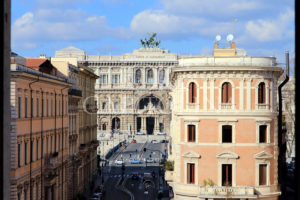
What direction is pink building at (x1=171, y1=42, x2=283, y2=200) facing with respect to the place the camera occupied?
facing the viewer

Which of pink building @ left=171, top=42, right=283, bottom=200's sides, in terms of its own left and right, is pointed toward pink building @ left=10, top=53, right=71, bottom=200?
right
